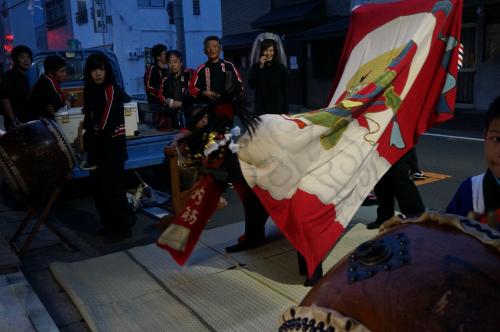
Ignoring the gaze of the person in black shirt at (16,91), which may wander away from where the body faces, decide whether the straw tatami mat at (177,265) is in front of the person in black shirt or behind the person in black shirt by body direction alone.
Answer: in front

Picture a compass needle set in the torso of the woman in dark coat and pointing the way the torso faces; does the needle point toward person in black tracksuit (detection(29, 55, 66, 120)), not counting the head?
no

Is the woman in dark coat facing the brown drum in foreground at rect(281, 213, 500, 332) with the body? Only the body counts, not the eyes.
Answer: yes

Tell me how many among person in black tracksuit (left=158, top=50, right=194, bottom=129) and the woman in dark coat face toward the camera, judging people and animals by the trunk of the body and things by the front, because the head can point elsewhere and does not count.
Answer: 2

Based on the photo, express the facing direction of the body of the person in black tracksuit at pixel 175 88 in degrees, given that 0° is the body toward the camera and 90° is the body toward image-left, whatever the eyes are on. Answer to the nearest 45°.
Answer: approximately 0°

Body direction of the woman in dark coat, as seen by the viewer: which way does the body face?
toward the camera

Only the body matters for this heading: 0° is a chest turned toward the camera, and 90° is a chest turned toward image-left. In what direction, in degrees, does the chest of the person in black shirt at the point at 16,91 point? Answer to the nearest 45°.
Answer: approximately 315°

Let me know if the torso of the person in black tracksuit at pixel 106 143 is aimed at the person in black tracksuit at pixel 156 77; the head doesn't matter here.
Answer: no

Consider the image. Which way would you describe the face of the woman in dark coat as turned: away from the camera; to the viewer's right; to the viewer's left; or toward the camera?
toward the camera

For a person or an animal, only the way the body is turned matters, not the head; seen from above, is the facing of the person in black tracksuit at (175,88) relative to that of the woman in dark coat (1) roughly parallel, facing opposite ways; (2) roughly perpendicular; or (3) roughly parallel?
roughly parallel

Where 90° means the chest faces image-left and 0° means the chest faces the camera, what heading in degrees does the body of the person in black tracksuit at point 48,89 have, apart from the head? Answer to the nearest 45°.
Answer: approximately 315°

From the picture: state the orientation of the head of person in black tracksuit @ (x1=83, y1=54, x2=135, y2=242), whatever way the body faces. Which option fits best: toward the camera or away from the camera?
toward the camera
